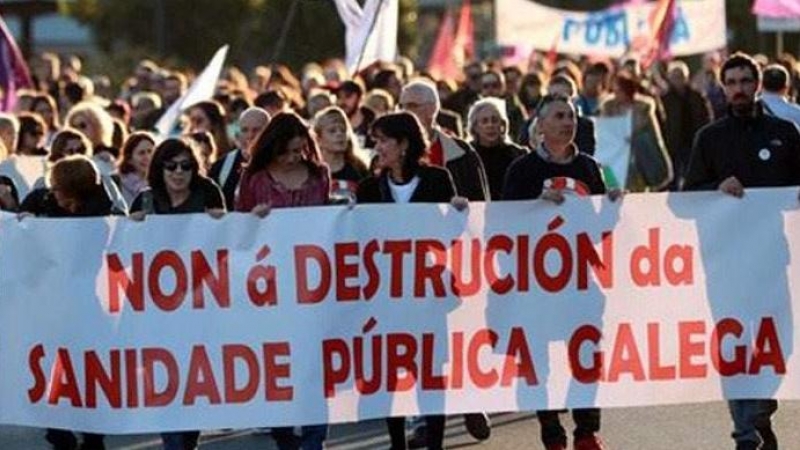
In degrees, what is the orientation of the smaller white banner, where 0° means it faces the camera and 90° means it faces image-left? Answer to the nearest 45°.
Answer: approximately 0°

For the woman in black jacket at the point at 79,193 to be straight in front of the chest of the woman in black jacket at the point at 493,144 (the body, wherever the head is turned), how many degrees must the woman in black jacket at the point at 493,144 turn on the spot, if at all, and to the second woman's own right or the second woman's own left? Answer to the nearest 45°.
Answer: approximately 45° to the second woman's own right

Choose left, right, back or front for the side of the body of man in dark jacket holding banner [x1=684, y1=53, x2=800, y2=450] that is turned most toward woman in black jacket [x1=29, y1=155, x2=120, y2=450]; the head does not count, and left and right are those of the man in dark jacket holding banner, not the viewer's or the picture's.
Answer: right

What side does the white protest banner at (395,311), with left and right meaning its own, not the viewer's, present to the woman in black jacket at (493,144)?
back

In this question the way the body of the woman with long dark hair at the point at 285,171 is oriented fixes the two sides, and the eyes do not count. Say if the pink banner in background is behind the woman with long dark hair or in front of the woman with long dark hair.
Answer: behind

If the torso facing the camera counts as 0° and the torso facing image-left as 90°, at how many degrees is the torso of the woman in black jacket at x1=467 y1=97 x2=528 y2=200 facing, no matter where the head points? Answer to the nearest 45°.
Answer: approximately 0°

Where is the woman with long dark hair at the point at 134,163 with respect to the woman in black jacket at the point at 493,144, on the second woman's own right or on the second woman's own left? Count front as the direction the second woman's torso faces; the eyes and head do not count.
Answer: on the second woman's own right
